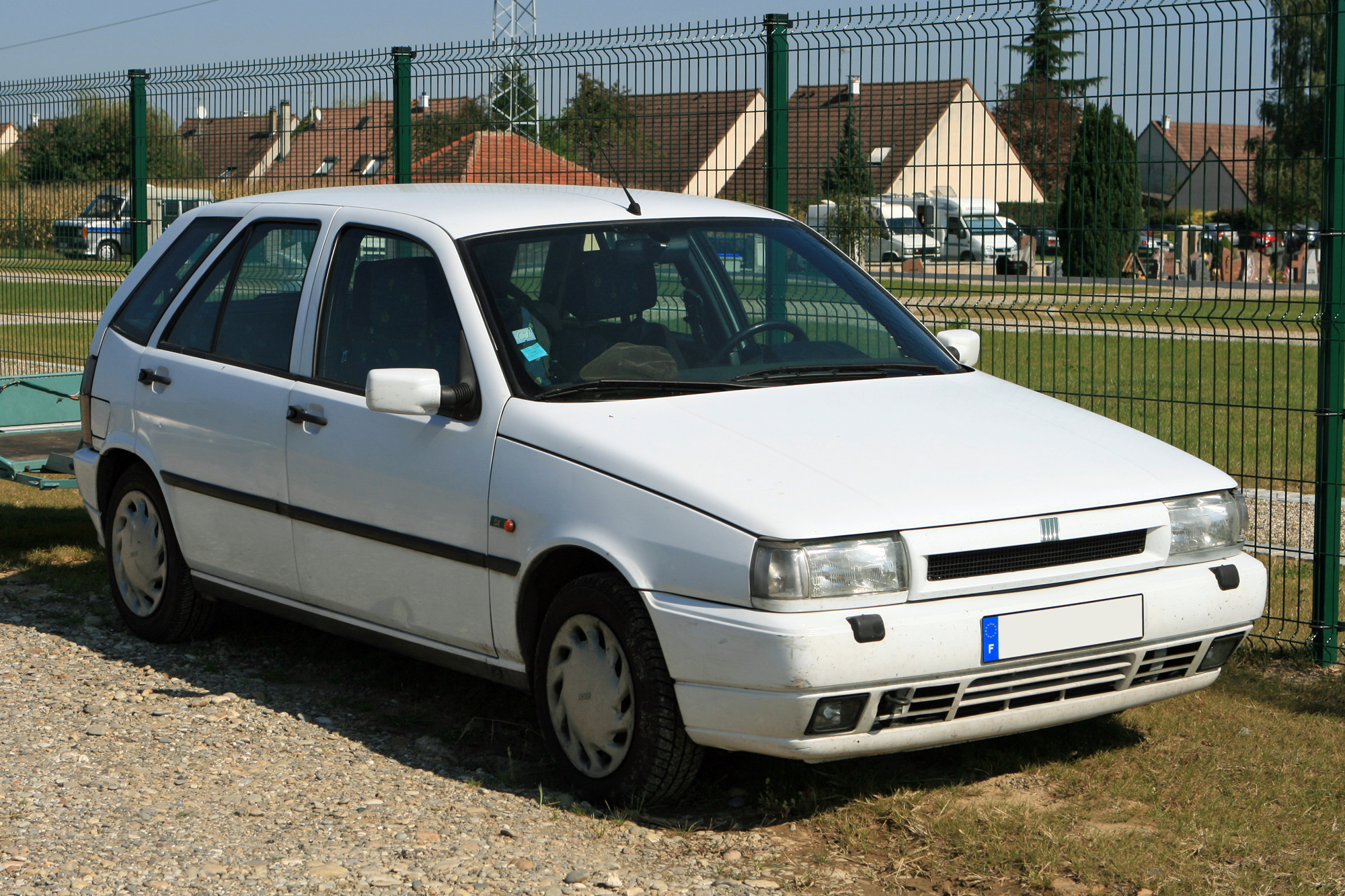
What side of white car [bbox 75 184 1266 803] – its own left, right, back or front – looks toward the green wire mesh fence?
left

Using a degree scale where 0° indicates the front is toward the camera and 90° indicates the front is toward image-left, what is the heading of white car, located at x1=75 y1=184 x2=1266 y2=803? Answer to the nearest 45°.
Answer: approximately 315°

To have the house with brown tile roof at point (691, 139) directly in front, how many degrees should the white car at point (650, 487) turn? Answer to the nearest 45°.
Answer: approximately 135° to its left

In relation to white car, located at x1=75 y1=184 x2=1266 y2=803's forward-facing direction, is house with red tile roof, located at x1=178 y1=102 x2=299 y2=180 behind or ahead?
behind

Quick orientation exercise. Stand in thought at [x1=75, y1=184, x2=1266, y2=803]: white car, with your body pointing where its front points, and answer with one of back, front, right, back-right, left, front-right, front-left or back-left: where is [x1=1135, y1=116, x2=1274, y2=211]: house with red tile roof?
left

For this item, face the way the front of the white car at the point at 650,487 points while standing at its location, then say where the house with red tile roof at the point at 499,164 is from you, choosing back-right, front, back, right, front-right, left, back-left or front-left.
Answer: back-left
